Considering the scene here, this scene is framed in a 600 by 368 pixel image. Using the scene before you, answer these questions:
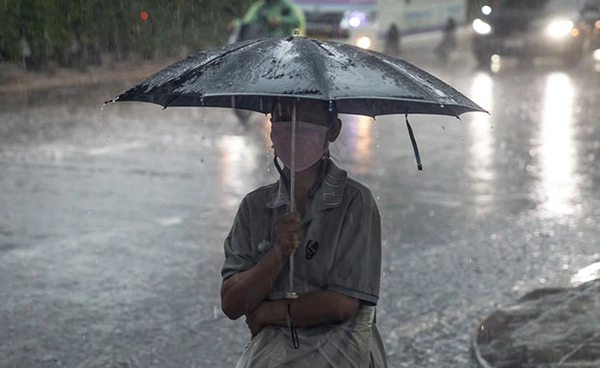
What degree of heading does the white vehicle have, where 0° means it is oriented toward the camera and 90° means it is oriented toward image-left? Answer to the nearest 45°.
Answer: approximately 45°

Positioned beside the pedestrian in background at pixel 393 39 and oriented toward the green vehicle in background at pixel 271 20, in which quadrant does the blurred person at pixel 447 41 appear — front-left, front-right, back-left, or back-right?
back-left

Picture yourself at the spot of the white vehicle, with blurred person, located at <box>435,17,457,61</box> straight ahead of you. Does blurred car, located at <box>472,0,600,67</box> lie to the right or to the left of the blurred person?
right

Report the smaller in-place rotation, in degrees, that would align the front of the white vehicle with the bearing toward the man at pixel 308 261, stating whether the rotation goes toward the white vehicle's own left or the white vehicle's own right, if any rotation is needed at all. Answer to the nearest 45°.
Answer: approximately 45° to the white vehicle's own left

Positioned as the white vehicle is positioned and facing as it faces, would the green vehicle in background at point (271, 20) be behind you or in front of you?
in front

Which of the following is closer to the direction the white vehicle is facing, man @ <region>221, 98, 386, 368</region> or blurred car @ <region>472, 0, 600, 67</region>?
the man

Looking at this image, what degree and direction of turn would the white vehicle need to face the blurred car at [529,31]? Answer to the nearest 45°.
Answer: approximately 135° to its left
